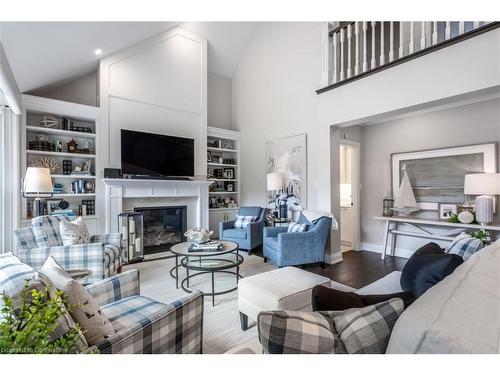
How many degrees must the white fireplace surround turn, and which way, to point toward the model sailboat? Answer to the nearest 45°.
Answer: approximately 45° to its left

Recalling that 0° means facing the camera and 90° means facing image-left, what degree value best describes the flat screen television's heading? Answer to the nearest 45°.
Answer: approximately 315°

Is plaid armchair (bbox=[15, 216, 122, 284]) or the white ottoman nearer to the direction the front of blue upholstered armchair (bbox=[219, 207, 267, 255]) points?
the plaid armchair

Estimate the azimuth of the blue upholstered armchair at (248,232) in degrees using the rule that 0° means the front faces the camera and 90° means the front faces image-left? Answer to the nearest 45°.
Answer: approximately 45°

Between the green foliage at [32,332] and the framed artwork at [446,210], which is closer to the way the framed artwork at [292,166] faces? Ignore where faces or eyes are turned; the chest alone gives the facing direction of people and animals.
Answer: the green foliage

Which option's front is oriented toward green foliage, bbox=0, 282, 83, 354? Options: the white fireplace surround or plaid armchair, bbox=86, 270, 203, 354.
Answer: the white fireplace surround

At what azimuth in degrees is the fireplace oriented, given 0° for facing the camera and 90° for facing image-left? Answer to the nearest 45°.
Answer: approximately 315°

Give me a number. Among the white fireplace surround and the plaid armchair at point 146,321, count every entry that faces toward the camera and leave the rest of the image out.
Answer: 1

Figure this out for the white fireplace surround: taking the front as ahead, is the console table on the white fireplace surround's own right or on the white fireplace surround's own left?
on the white fireplace surround's own left

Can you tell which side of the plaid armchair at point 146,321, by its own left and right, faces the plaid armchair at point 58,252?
left
